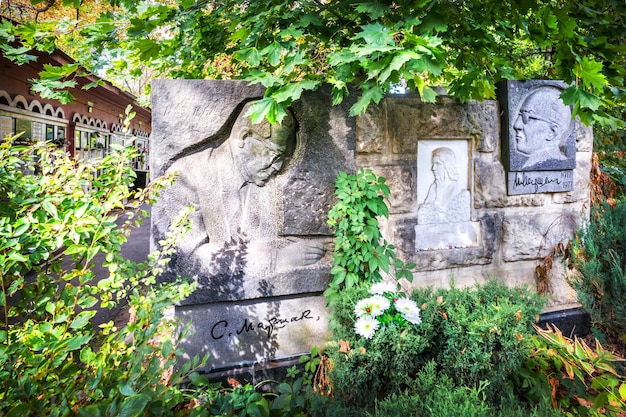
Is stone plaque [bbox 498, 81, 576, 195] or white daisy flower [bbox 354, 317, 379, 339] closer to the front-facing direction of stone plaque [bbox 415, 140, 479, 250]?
the white daisy flower

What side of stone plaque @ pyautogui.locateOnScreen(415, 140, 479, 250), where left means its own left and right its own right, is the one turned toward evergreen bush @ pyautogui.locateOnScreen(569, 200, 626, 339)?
left

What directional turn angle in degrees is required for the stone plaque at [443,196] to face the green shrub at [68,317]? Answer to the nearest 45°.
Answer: approximately 45° to its right

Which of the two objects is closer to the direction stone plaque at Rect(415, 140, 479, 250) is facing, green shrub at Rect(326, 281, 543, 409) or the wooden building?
the green shrub

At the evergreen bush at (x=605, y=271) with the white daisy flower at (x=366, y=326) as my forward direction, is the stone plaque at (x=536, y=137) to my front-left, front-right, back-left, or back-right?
front-right

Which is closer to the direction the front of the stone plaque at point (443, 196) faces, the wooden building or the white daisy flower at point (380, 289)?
the white daisy flower

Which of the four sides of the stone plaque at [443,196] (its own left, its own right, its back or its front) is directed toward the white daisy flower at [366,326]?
front

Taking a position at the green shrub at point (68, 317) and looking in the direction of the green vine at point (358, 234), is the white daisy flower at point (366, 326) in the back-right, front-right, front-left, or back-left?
front-right

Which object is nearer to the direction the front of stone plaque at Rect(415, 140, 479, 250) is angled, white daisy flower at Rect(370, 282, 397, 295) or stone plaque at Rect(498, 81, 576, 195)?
the white daisy flower

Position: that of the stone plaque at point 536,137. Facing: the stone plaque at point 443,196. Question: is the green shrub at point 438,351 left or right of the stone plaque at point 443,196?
left

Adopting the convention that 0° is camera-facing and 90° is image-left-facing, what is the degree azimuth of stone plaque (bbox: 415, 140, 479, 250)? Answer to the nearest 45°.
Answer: approximately 0°

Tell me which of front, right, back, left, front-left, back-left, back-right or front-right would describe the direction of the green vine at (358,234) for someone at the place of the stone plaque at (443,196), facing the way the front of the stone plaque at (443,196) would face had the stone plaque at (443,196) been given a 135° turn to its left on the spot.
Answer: back

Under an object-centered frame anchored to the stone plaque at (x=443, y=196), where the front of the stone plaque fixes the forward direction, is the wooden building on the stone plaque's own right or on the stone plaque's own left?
on the stone plaque's own right

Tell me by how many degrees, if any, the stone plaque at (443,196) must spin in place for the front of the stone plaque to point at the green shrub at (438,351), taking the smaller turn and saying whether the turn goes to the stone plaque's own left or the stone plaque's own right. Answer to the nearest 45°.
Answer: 0° — it already faces it

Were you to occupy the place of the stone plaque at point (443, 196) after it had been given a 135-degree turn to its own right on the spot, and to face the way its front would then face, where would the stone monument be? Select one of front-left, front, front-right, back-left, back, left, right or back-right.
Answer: left
